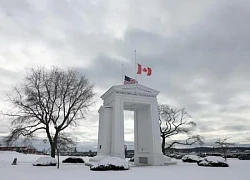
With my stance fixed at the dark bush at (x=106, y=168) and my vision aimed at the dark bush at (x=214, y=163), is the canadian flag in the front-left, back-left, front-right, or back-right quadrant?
front-left

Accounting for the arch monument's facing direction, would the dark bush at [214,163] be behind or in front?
in front

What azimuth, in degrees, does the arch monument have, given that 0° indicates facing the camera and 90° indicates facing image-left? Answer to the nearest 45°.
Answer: approximately 315°

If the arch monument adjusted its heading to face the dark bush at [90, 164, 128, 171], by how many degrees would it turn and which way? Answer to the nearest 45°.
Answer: approximately 45° to its right
